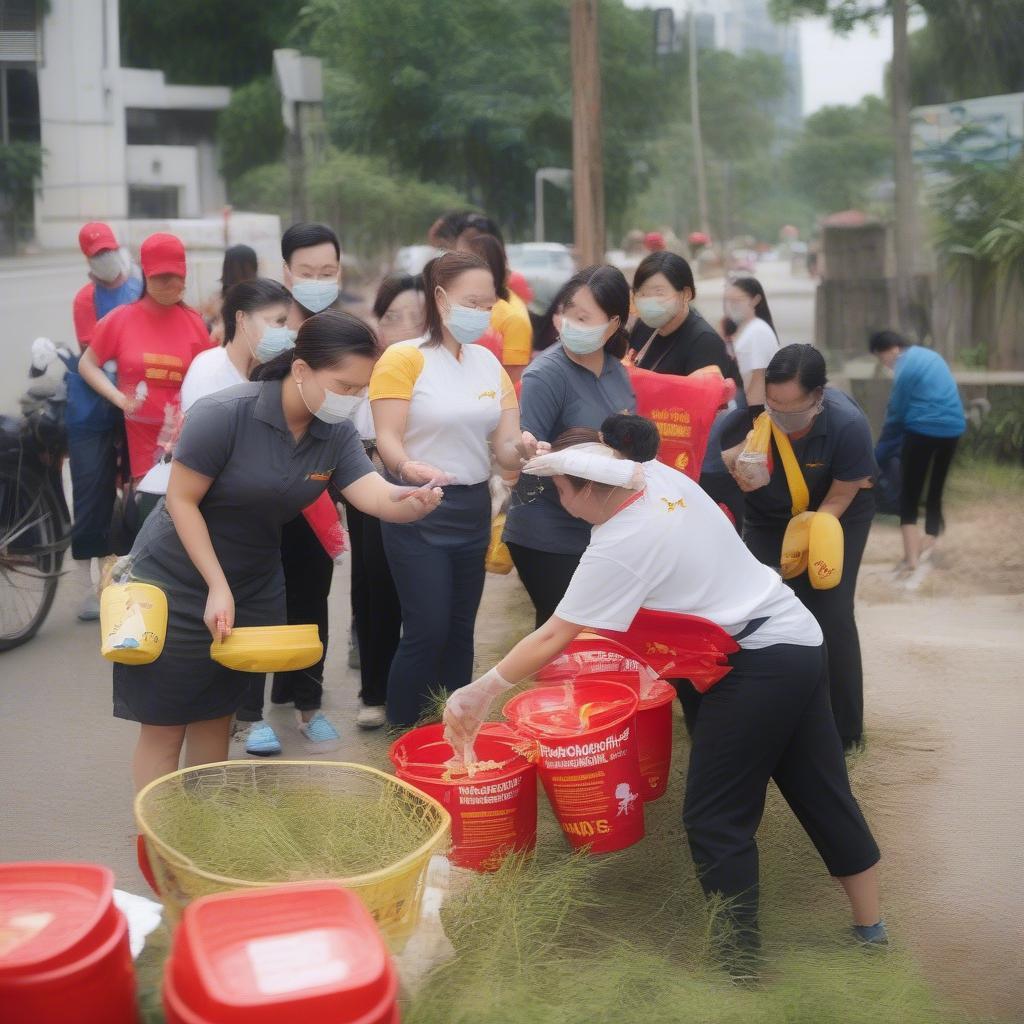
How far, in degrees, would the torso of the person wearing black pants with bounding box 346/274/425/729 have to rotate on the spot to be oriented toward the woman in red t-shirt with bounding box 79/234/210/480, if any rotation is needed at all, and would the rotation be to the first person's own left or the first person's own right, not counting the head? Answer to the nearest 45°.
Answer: approximately 135° to the first person's own right

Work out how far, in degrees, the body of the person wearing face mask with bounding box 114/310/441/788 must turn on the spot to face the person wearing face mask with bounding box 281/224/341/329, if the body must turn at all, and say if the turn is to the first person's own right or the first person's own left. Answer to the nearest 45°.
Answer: approximately 135° to the first person's own left

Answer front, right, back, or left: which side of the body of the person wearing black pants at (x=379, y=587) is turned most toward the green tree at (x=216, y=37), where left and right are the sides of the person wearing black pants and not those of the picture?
back

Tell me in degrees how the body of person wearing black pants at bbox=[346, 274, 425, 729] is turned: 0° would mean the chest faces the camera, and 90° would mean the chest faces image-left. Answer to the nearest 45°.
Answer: approximately 0°

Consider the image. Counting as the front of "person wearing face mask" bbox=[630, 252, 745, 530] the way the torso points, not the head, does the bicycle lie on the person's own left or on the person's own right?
on the person's own right

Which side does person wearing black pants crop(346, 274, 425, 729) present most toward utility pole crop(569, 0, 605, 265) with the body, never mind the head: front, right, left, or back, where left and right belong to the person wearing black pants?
back

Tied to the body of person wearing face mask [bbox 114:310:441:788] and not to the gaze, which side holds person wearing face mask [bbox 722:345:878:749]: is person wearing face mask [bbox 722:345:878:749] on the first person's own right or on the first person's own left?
on the first person's own left

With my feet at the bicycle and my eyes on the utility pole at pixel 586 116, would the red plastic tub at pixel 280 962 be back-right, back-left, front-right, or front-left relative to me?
back-right

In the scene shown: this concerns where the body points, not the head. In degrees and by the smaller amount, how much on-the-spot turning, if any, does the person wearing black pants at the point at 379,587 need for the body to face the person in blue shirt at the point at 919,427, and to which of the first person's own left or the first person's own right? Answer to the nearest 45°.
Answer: approximately 135° to the first person's own left
